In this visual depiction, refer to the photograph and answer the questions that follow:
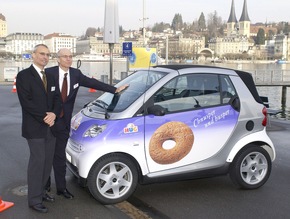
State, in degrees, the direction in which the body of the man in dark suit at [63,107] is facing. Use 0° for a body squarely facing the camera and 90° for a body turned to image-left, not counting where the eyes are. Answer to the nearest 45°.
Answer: approximately 0°

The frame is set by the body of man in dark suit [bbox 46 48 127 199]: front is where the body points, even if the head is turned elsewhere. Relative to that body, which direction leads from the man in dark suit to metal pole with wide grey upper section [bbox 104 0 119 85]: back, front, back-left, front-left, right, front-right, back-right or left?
back

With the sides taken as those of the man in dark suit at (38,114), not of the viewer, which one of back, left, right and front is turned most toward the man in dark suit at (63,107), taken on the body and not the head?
left

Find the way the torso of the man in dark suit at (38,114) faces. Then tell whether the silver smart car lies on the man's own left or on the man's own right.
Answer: on the man's own left

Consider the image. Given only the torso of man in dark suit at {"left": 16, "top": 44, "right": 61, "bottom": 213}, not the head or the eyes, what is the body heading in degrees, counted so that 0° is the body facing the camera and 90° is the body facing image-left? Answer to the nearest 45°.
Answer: approximately 315°

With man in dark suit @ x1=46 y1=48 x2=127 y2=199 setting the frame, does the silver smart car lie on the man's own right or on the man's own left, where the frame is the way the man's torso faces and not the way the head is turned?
on the man's own left
